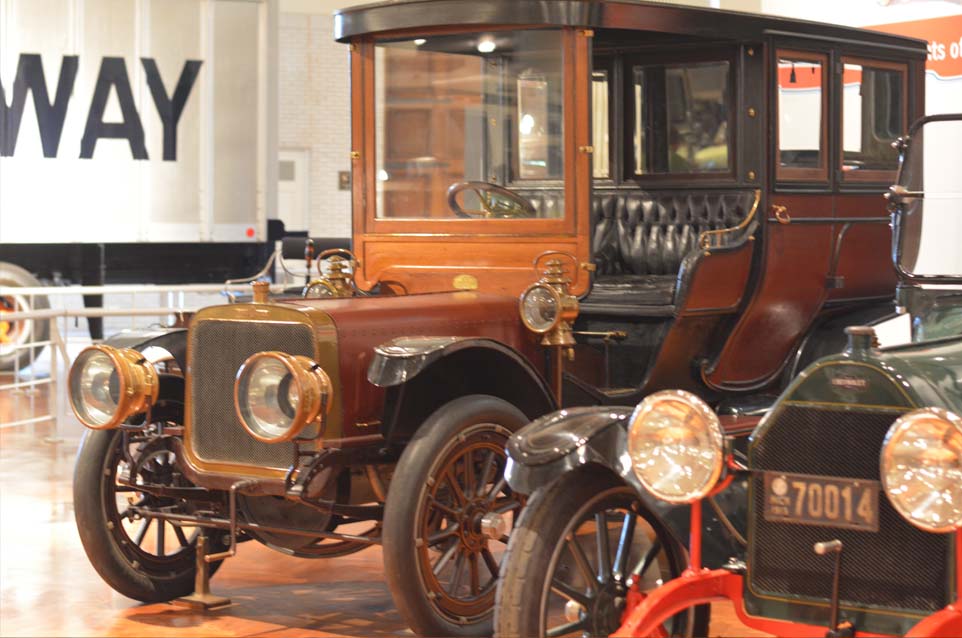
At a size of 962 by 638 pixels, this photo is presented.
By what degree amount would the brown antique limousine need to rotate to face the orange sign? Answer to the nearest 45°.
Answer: approximately 180°

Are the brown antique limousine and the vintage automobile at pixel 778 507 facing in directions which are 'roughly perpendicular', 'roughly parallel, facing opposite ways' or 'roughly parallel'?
roughly parallel

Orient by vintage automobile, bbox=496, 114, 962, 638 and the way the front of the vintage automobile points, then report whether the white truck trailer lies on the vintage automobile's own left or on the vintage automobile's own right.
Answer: on the vintage automobile's own right

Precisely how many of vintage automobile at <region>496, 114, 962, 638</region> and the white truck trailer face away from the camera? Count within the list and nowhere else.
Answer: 0

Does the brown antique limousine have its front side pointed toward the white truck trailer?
no

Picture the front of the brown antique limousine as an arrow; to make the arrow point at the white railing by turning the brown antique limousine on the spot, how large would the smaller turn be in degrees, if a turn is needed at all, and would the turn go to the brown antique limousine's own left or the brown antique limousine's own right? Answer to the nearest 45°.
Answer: approximately 90° to the brown antique limousine's own right

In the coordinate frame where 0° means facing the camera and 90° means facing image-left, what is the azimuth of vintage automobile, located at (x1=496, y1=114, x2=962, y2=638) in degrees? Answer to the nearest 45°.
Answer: approximately 45°

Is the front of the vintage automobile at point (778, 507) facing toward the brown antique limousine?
no

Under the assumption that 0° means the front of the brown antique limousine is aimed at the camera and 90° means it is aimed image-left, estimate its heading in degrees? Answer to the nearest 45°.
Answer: approximately 45°

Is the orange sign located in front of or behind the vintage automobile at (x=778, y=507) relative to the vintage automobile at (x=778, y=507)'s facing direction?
behind
